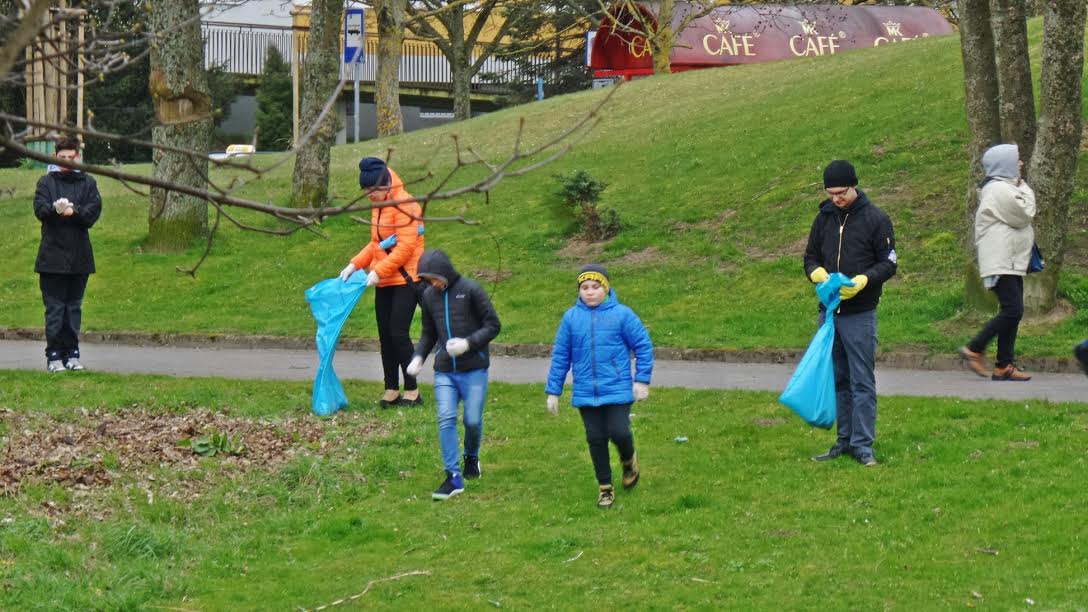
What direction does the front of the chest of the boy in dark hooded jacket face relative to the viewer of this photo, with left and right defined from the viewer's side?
facing the viewer and to the left of the viewer

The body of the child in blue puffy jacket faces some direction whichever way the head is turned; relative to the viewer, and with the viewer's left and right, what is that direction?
facing the viewer

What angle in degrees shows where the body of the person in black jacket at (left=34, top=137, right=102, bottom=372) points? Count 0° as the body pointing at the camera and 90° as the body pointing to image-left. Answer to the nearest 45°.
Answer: approximately 0°

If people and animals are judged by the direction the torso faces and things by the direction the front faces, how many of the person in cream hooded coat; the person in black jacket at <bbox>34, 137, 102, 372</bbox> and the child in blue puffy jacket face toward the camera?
2

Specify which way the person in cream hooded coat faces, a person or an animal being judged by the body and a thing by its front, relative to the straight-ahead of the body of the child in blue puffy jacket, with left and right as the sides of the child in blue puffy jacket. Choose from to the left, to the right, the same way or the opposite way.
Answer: to the left

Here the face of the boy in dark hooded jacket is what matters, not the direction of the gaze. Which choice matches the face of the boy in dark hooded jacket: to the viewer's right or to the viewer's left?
to the viewer's left

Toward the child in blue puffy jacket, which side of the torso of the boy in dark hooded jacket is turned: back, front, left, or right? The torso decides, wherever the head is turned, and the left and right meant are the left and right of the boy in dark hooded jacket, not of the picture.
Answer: left

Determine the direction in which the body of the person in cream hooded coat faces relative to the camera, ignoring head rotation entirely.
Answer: to the viewer's right

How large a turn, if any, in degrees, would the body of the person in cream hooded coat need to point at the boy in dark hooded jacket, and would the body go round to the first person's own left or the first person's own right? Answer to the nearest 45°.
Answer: approximately 135° to the first person's own right

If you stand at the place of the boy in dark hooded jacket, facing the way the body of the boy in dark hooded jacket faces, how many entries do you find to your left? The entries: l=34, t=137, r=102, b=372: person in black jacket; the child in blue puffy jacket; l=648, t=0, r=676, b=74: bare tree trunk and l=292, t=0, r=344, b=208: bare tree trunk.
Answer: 1

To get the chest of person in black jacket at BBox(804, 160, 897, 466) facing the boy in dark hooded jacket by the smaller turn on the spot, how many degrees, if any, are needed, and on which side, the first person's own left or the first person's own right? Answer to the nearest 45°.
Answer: approximately 45° to the first person's own right
